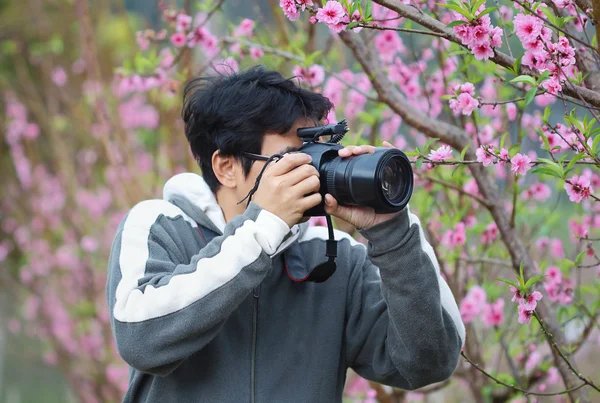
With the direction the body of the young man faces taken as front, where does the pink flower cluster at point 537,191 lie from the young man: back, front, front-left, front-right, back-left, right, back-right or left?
left

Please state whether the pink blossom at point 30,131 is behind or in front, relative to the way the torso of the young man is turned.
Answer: behind

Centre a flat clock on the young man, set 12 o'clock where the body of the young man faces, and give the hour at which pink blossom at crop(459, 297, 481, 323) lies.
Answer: The pink blossom is roughly at 9 o'clock from the young man.

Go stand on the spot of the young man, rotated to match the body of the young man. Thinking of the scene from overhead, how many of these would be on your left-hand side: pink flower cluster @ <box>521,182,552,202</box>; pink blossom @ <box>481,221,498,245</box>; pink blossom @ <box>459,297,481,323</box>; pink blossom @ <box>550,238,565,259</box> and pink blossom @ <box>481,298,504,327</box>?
5

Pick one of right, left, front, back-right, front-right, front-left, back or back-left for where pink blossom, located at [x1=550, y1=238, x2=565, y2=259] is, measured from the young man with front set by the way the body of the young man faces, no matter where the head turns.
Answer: left

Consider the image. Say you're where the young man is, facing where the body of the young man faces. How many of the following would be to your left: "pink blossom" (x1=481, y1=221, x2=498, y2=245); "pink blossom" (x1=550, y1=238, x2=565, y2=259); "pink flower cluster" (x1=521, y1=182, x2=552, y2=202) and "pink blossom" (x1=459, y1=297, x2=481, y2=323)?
4

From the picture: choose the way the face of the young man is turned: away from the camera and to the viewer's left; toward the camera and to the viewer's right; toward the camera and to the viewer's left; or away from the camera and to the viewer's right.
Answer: toward the camera and to the viewer's right

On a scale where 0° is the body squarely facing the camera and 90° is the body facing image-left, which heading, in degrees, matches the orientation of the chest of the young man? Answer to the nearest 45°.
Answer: approximately 315°

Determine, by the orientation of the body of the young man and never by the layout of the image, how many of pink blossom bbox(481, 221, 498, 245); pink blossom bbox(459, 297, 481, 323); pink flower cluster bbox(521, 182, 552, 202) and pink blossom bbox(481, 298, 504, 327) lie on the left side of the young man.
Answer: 4
